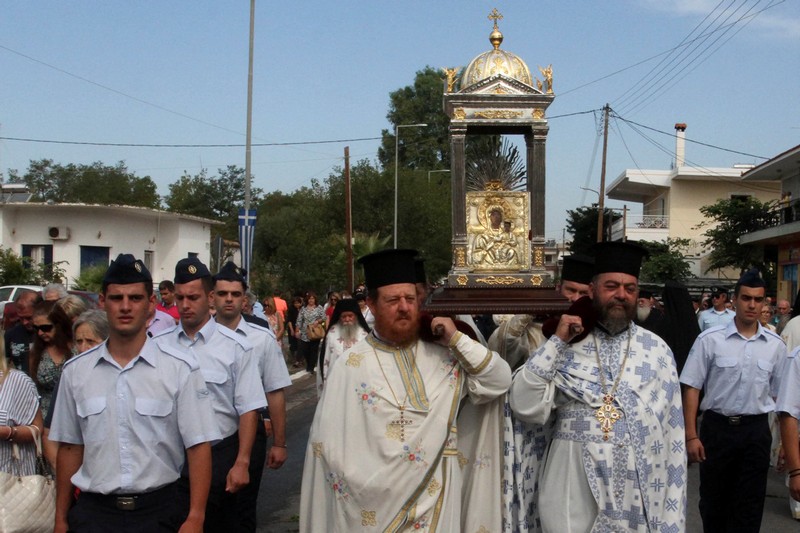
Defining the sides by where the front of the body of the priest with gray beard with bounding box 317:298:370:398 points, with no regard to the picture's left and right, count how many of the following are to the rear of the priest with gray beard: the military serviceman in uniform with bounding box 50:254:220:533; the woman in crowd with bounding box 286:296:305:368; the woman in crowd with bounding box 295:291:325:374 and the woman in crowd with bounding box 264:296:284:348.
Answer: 3

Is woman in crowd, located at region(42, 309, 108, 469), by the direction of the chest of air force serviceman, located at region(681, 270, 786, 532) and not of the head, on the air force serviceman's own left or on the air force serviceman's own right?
on the air force serviceman's own right

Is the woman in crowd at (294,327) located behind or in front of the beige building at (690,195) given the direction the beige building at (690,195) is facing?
in front

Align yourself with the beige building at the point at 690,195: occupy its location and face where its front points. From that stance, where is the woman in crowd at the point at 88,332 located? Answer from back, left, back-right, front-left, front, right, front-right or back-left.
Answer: front-left

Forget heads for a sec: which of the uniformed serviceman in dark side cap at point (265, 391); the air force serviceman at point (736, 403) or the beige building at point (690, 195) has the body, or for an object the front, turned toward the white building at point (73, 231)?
the beige building at point (690, 195)

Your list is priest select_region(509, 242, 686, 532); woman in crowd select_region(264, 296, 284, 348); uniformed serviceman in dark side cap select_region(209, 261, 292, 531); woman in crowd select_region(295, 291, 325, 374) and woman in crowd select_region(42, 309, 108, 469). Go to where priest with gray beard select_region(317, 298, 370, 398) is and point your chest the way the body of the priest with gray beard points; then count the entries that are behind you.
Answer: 2

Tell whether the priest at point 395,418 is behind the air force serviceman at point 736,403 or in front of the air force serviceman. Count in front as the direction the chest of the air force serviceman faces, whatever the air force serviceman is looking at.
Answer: in front

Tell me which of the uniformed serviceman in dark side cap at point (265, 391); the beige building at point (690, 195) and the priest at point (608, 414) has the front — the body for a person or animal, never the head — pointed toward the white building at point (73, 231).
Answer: the beige building at point (690, 195)

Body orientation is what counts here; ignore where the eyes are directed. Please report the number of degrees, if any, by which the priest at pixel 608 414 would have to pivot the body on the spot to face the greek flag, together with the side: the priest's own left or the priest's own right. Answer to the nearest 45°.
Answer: approximately 135° to the priest's own right

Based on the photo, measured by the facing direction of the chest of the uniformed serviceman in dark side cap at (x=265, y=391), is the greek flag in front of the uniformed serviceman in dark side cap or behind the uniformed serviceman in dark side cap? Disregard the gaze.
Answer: behind
